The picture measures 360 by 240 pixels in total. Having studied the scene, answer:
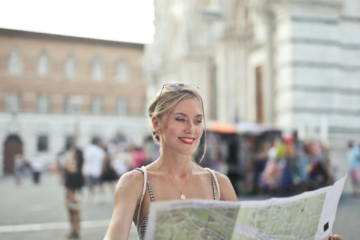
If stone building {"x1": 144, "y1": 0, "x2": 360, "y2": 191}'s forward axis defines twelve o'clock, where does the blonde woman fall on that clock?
The blonde woman is roughly at 11 o'clock from the stone building.

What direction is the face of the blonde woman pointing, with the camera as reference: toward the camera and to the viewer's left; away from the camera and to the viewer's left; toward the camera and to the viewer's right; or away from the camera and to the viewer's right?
toward the camera and to the viewer's right

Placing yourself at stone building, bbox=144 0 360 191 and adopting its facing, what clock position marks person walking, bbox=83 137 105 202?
The person walking is roughly at 1 o'clock from the stone building.

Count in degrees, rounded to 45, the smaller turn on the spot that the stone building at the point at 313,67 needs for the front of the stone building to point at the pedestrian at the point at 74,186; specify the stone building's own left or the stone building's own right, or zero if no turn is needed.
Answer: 0° — it already faces them

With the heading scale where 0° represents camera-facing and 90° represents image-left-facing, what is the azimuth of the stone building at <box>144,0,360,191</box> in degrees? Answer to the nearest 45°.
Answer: approximately 45°

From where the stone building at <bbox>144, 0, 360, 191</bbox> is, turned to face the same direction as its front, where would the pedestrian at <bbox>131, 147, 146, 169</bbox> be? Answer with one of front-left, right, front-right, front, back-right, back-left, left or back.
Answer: front-right

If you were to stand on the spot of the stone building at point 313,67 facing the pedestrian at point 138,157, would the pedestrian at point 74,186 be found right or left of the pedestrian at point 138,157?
left

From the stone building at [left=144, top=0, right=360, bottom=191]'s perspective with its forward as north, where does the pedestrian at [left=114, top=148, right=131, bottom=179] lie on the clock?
The pedestrian is roughly at 2 o'clock from the stone building.
